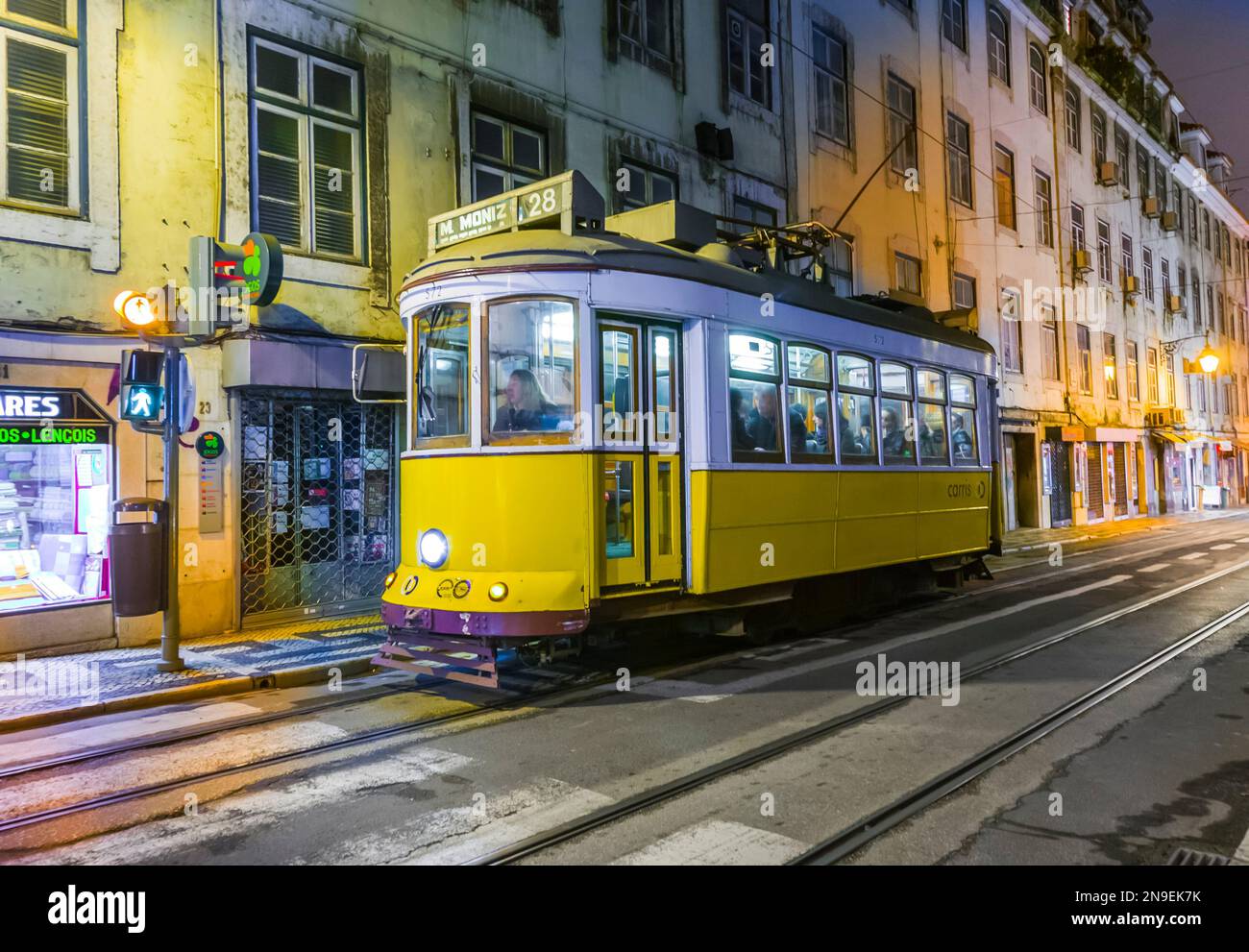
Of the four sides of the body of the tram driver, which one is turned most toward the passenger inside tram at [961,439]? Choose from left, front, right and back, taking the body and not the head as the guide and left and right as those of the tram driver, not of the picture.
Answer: back

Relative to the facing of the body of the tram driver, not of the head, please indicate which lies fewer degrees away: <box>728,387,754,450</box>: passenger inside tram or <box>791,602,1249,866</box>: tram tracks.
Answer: the tram tracks

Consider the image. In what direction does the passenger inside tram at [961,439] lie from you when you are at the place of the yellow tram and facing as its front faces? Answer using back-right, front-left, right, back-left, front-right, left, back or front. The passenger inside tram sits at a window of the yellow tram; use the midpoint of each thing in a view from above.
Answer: back

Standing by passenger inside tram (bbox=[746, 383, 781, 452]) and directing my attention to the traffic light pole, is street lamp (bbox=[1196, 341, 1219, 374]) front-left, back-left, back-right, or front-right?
back-right

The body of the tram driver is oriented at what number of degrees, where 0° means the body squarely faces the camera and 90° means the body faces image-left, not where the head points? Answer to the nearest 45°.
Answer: approximately 45°

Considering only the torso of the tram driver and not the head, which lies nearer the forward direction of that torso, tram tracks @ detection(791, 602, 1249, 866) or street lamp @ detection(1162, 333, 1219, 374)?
the tram tracks

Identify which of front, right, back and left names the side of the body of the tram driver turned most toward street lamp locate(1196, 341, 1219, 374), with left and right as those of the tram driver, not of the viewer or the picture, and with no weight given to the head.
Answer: back

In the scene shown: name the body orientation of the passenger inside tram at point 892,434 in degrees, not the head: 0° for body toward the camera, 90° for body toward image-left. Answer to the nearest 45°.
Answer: approximately 45°

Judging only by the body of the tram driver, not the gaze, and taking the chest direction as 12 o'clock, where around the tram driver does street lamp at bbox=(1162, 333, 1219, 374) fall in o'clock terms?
The street lamp is roughly at 6 o'clock from the tram driver.
